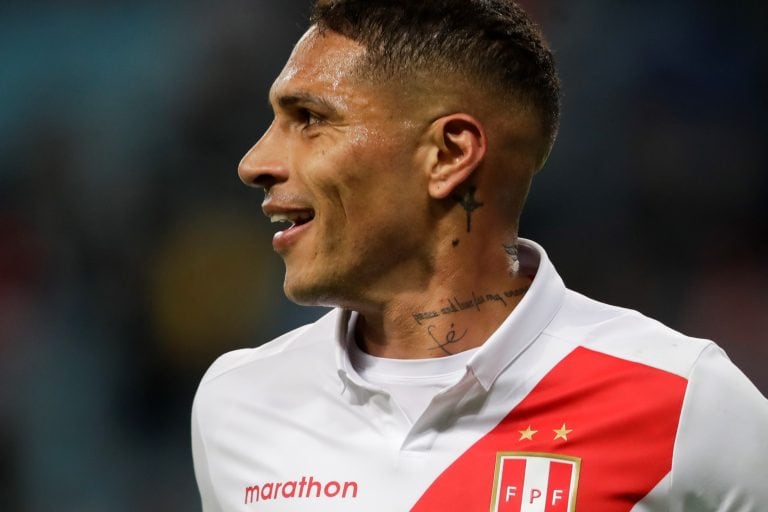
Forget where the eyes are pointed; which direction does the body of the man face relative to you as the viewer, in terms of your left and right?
facing the viewer and to the left of the viewer

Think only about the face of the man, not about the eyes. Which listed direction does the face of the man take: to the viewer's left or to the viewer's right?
to the viewer's left
